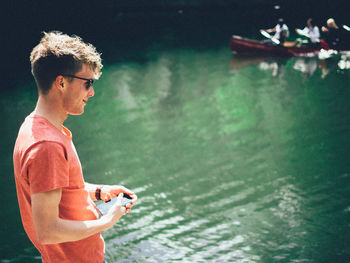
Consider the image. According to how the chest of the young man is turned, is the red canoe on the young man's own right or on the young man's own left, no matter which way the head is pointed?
on the young man's own left

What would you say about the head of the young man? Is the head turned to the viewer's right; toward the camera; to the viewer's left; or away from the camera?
to the viewer's right

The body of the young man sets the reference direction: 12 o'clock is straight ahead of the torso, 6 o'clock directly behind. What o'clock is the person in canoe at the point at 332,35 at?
The person in canoe is roughly at 10 o'clock from the young man.

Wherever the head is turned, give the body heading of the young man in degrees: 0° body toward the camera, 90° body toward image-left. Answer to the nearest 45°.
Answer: approximately 270°
